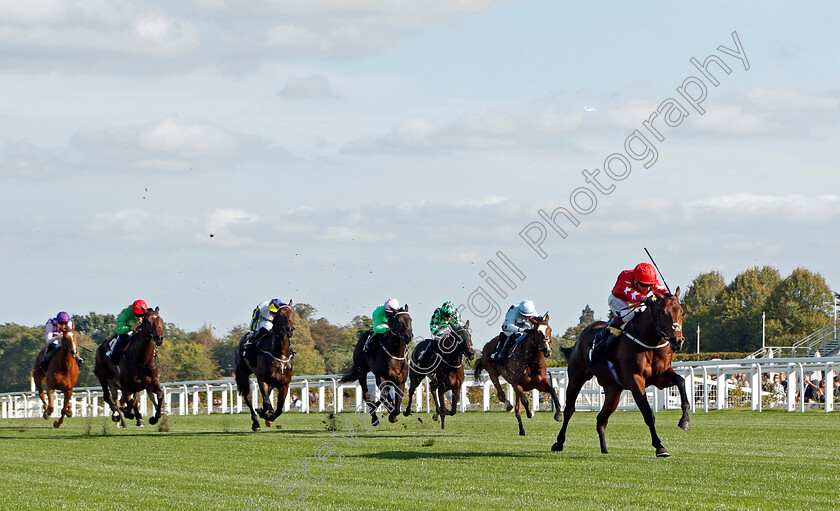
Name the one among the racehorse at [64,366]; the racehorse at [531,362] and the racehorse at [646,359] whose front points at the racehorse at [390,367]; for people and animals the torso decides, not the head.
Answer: the racehorse at [64,366]

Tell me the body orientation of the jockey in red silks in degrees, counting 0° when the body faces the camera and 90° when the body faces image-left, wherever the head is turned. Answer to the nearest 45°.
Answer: approximately 315°

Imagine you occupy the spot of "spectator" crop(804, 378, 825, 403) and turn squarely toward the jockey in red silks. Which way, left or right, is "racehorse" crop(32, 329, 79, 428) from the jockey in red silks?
right

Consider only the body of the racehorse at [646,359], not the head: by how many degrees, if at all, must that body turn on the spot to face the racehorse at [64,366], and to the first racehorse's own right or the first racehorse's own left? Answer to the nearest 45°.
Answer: approximately 180°

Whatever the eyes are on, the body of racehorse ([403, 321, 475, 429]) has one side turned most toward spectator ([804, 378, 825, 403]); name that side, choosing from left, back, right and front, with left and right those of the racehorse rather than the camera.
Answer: left

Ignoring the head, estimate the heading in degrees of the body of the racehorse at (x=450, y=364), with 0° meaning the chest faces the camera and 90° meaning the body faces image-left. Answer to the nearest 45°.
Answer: approximately 315°

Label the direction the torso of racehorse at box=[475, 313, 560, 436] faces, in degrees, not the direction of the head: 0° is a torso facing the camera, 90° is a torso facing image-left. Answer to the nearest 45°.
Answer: approximately 315°

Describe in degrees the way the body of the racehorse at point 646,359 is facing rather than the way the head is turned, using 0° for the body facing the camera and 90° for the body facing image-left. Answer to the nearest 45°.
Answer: approximately 315°
